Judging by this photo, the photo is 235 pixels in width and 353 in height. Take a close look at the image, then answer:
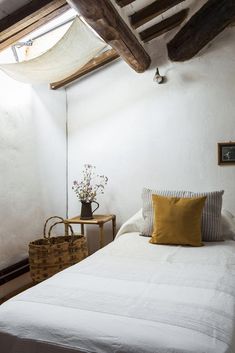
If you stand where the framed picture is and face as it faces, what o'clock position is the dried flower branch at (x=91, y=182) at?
The dried flower branch is roughly at 3 o'clock from the framed picture.

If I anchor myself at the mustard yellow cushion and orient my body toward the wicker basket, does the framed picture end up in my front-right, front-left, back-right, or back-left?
back-right

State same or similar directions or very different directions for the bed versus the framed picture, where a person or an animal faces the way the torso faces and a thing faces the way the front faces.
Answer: same or similar directions

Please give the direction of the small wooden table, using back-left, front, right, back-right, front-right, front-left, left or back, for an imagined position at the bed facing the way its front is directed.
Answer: back-right

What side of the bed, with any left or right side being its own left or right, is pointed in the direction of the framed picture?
back

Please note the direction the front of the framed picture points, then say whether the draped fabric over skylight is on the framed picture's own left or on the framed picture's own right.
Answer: on the framed picture's own right

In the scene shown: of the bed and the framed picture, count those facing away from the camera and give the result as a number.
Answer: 0

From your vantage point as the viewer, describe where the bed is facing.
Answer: facing the viewer and to the left of the viewer

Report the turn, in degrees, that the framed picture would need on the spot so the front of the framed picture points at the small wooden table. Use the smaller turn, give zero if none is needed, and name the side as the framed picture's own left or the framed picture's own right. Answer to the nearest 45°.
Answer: approximately 90° to the framed picture's own right

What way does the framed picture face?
toward the camera
